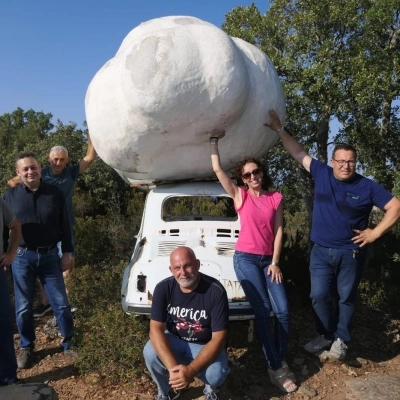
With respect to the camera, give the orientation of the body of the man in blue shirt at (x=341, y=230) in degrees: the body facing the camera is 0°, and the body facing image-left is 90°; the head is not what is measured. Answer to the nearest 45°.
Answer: approximately 0°

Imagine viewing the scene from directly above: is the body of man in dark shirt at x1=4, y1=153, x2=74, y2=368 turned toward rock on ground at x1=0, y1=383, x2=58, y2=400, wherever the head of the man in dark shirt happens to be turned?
yes

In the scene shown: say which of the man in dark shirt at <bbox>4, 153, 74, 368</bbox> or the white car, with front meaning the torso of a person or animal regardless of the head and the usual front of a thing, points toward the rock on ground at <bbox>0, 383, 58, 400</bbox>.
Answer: the man in dark shirt

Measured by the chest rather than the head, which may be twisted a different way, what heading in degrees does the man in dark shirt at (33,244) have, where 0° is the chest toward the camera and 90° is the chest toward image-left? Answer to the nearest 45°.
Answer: approximately 0°

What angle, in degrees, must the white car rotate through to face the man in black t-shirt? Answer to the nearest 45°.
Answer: approximately 180°

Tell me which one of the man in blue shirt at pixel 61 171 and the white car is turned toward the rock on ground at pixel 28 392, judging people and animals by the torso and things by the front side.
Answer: the man in blue shirt

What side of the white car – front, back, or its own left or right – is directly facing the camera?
back

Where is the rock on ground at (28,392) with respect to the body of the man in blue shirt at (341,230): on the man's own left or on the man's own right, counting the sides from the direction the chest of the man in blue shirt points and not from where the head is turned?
on the man's own right

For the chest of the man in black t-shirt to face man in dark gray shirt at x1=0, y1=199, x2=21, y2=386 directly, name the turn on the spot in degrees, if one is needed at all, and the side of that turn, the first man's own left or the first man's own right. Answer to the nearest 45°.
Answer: approximately 90° to the first man's own right

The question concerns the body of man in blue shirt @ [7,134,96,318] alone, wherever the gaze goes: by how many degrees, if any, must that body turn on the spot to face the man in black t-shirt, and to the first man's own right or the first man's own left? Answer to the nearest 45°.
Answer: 0° — they already face them
